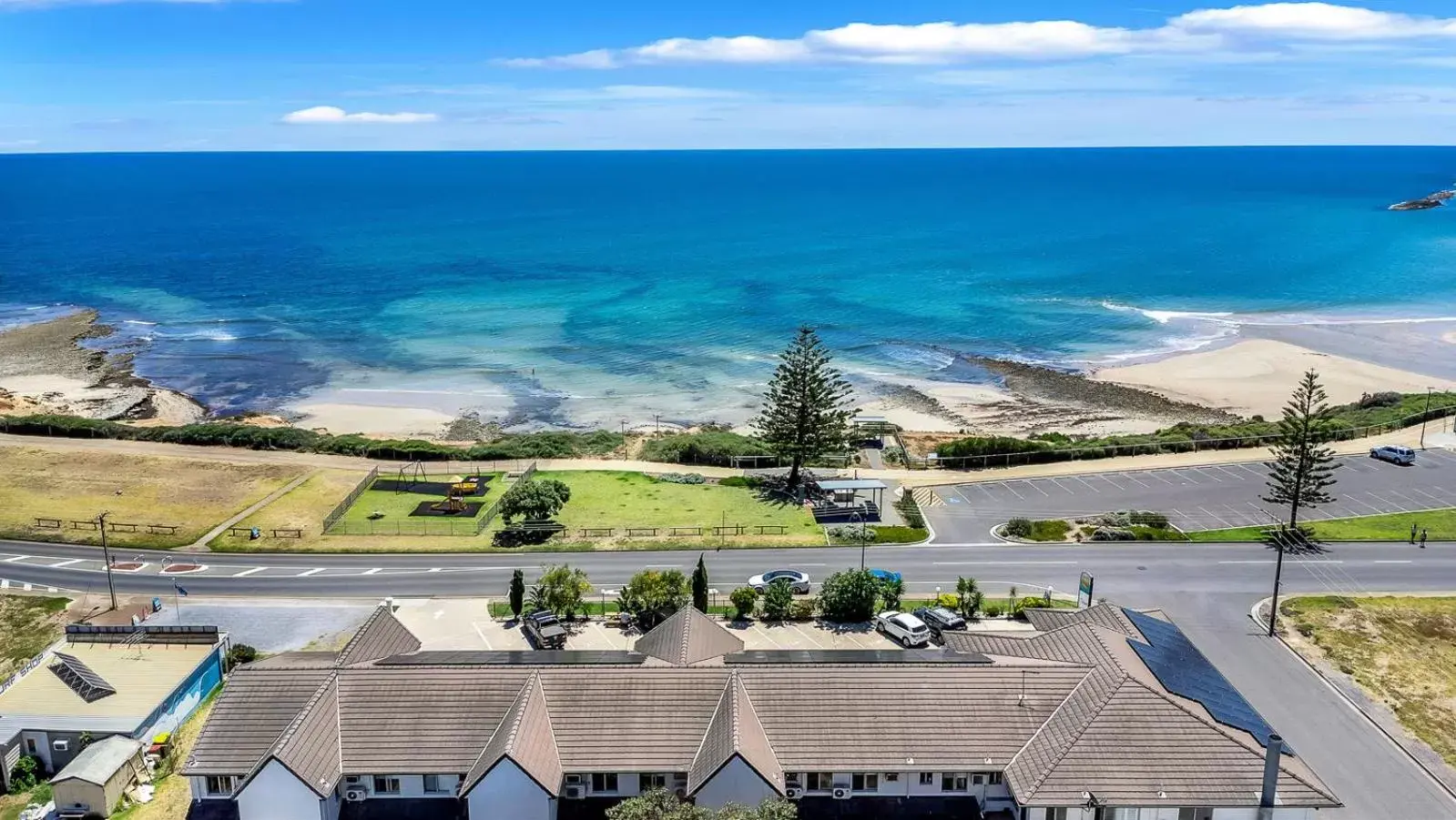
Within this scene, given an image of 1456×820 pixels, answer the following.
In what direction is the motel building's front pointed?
away from the camera

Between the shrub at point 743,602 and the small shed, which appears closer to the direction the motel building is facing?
the shrub

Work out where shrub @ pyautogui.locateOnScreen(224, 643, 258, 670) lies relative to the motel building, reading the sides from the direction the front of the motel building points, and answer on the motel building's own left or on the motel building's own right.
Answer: on the motel building's own left
